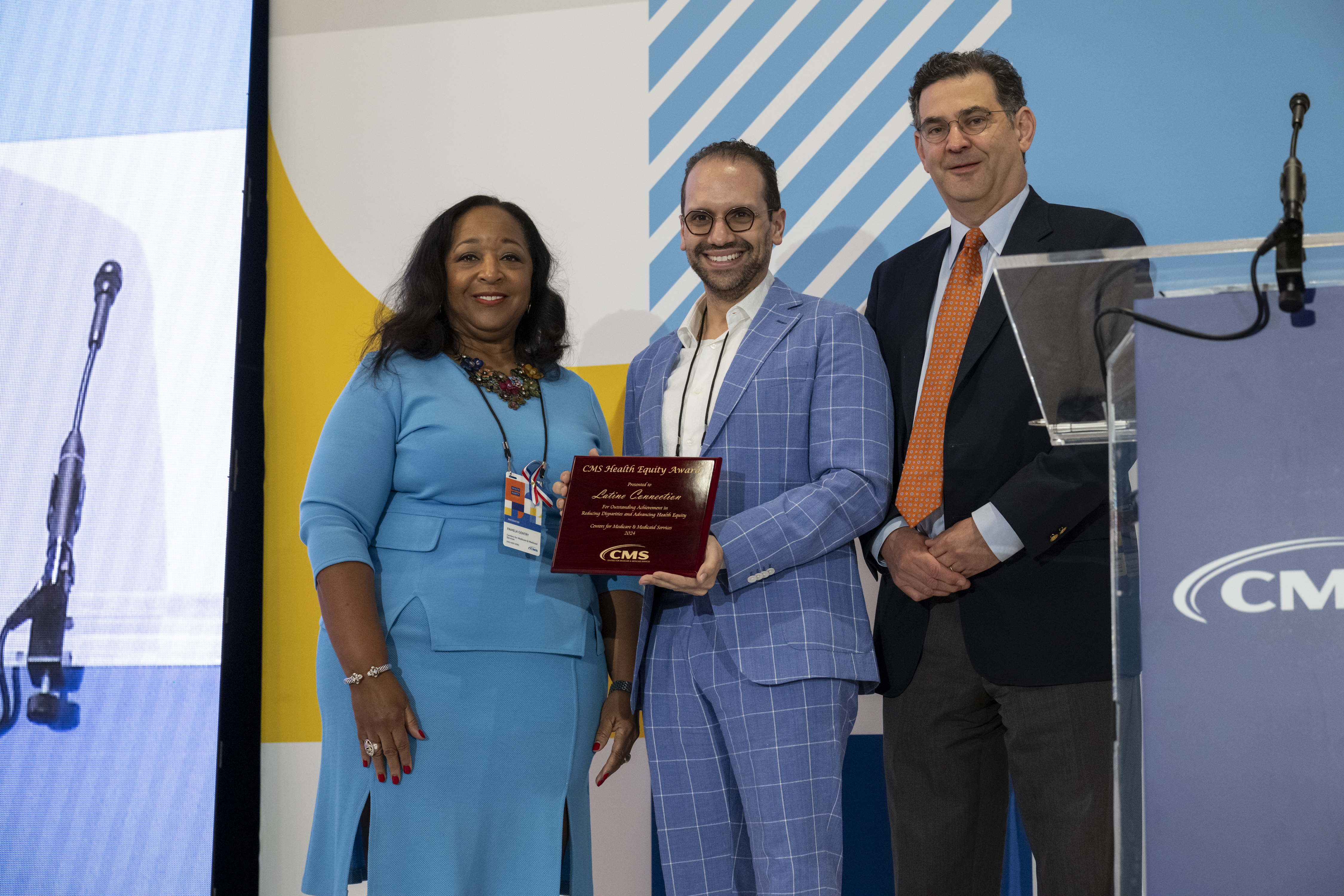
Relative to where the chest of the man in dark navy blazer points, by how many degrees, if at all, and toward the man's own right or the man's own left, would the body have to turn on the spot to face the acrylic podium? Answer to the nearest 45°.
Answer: approximately 45° to the man's own left

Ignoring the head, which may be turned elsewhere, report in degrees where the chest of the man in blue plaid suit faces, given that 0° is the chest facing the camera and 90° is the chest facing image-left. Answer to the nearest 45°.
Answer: approximately 45°

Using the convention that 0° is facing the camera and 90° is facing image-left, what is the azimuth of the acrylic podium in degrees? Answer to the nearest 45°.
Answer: approximately 0°

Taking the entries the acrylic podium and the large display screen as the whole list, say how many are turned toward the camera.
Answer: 2
